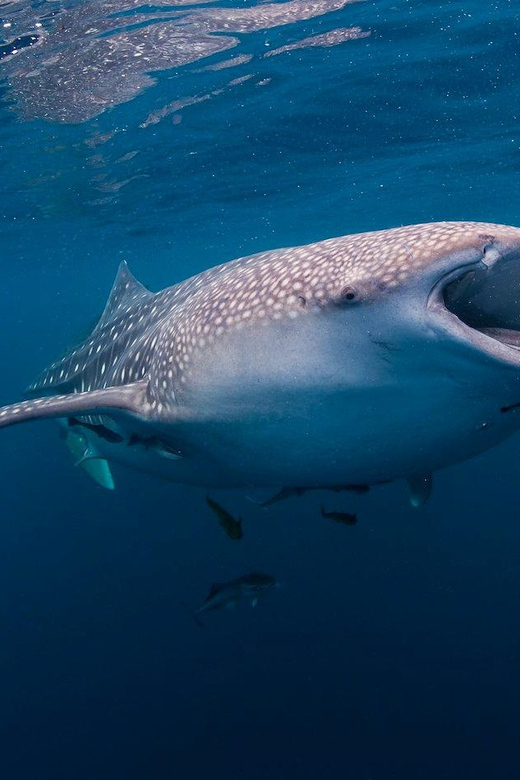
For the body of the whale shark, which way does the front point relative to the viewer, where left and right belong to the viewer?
facing the viewer and to the right of the viewer

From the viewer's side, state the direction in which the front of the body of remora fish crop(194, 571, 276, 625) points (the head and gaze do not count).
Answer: to the viewer's right

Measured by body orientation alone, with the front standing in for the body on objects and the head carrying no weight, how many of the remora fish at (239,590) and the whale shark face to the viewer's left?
0
